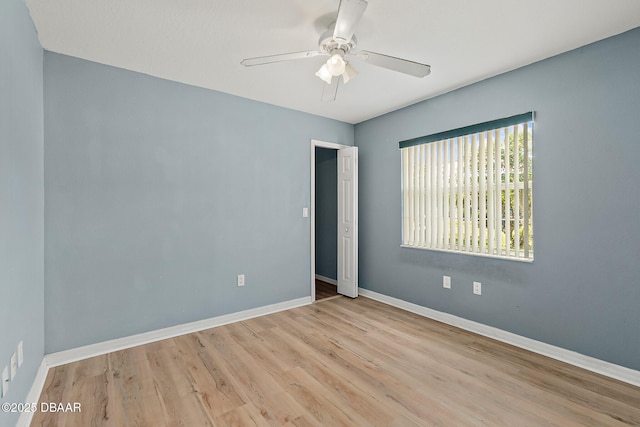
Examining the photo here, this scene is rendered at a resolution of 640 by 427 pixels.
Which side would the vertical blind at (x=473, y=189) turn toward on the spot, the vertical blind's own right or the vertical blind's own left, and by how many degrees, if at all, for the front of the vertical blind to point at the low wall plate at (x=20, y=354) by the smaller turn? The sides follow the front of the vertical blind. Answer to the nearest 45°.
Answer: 0° — it already faces it

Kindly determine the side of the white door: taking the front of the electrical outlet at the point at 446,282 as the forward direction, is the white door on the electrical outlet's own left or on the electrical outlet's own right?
on the electrical outlet's own right

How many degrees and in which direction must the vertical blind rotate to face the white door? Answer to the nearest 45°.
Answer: approximately 45° to its right

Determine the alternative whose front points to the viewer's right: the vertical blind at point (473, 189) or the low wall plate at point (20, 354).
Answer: the low wall plate

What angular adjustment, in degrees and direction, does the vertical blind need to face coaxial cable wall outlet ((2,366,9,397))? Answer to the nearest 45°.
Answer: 0° — it already faces it

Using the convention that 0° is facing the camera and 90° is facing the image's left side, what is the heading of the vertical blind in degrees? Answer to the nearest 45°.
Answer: approximately 45°
